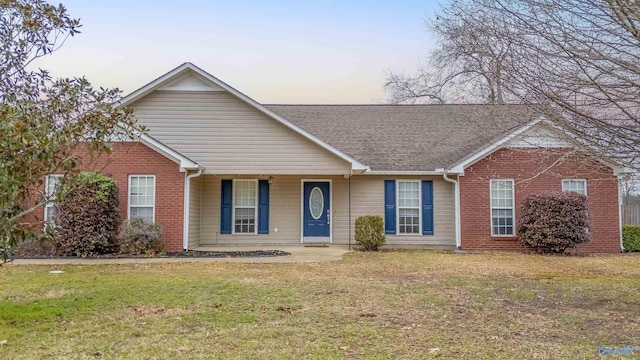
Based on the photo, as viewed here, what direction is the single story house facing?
toward the camera

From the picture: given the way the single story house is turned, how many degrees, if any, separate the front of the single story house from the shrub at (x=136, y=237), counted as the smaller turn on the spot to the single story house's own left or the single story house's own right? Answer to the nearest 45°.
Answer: approximately 45° to the single story house's own right

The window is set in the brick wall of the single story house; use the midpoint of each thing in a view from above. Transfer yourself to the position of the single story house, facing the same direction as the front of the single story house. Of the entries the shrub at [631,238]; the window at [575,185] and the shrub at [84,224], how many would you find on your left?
2

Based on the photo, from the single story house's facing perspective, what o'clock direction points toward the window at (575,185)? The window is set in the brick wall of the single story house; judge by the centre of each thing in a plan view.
The window is roughly at 9 o'clock from the single story house.

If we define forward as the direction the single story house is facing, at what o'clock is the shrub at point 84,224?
The shrub is roughly at 2 o'clock from the single story house.

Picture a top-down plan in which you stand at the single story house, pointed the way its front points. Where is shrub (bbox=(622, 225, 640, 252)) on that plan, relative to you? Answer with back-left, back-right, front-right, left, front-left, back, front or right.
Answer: left
